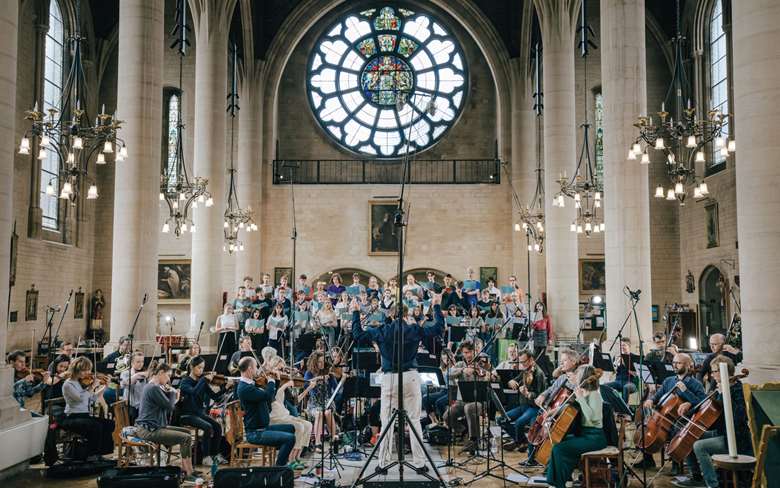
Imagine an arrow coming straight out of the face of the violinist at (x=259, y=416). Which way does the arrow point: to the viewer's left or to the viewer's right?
to the viewer's right

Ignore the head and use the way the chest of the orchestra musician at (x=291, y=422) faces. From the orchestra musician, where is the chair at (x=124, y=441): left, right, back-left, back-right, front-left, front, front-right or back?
back

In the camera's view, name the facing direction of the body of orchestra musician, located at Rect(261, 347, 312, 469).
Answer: to the viewer's right

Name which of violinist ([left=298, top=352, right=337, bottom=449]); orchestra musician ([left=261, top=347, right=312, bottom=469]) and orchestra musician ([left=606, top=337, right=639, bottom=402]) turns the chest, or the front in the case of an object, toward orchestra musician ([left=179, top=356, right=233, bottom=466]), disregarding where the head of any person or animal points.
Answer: orchestra musician ([left=606, top=337, right=639, bottom=402])

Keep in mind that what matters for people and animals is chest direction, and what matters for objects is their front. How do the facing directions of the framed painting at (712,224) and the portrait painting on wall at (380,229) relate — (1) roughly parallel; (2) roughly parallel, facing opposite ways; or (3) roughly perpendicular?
roughly perpendicular

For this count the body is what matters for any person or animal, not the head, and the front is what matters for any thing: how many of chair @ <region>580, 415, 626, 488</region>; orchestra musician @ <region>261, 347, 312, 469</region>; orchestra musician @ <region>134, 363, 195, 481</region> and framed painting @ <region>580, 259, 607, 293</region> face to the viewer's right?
2

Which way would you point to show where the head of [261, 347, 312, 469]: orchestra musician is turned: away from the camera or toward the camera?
away from the camera

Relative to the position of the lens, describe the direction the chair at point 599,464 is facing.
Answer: facing to the left of the viewer

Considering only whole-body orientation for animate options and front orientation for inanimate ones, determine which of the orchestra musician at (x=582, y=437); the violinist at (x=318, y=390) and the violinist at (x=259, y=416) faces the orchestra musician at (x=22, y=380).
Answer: the orchestra musician at (x=582, y=437)

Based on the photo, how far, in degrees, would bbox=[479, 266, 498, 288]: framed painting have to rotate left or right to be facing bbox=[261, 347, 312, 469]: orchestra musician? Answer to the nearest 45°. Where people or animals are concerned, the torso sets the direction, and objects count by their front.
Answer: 0° — it already faces them

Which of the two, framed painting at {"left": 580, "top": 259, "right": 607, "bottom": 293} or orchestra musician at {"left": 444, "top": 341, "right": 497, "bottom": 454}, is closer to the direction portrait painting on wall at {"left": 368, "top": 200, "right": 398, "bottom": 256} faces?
the orchestra musician

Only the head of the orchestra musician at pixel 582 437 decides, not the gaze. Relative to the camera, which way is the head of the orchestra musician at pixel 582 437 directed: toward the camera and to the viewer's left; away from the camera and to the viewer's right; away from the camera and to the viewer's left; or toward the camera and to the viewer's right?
away from the camera and to the viewer's left

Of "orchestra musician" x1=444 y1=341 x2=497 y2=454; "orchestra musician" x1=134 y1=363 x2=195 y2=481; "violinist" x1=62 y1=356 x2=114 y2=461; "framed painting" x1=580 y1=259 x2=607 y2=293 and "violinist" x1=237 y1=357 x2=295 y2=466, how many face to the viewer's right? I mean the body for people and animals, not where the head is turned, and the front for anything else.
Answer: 3
